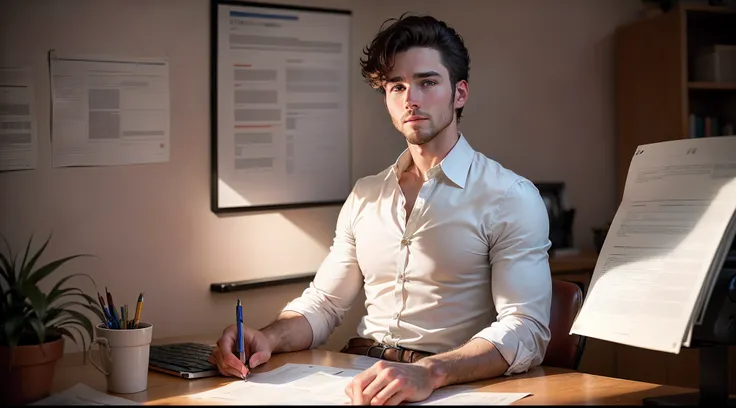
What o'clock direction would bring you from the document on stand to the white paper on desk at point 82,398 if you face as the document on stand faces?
The white paper on desk is roughly at 1 o'clock from the document on stand.

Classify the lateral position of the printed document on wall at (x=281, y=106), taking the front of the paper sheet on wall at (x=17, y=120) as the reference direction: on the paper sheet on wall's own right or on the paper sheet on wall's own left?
on the paper sheet on wall's own left

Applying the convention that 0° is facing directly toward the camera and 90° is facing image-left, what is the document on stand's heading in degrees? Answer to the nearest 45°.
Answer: approximately 45°

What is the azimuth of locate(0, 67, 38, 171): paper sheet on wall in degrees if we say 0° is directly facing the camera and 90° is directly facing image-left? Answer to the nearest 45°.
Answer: approximately 0°

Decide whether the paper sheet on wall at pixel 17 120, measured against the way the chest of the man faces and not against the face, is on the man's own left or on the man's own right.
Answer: on the man's own right
